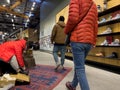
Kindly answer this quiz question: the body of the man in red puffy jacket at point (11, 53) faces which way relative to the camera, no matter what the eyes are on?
to the viewer's right

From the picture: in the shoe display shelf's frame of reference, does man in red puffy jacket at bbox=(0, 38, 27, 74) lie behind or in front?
in front

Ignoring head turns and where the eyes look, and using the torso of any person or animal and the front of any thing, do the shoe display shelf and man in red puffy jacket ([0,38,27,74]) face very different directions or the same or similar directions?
very different directions

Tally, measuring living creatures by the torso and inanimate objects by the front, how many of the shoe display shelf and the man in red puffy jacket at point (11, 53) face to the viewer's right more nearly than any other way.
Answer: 1

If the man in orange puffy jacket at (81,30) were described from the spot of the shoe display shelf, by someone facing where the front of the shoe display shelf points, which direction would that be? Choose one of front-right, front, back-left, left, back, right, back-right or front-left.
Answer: front-left

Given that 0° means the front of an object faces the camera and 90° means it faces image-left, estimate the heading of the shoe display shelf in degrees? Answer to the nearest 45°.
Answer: approximately 45°
